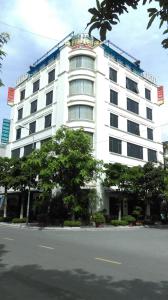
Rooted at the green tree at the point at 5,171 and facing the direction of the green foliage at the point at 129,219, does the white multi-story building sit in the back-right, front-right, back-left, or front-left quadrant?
front-left

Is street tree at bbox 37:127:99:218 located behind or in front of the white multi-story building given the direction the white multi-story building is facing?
in front

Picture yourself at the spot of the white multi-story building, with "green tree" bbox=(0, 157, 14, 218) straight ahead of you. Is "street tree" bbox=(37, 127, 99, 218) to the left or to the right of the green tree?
left

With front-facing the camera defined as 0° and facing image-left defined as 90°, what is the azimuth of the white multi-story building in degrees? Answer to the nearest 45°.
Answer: approximately 0°
